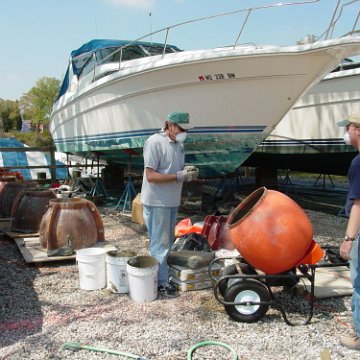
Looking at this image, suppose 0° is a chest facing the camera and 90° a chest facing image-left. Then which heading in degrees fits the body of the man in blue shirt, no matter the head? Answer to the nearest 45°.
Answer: approximately 90°

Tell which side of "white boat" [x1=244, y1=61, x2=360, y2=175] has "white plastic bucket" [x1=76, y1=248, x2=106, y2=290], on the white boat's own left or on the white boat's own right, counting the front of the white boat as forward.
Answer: on the white boat's own right

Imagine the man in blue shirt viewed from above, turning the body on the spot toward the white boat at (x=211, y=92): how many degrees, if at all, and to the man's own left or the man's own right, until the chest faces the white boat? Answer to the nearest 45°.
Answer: approximately 45° to the man's own right

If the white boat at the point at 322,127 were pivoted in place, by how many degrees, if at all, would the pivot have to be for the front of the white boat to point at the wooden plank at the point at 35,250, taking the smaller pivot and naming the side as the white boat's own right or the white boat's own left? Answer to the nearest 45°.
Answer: approximately 90° to the white boat's own right

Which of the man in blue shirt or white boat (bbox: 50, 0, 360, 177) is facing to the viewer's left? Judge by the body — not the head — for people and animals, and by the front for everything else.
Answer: the man in blue shirt

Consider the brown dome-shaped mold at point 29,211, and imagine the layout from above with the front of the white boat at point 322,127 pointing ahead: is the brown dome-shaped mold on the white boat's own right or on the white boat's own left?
on the white boat's own right

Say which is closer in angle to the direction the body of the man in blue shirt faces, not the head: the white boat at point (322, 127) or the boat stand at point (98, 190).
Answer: the boat stand

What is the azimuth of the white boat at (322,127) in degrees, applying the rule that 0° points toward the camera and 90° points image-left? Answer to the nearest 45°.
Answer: approximately 315°

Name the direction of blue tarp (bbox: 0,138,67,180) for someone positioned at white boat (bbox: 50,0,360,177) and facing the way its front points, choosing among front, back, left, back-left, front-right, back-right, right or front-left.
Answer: back
